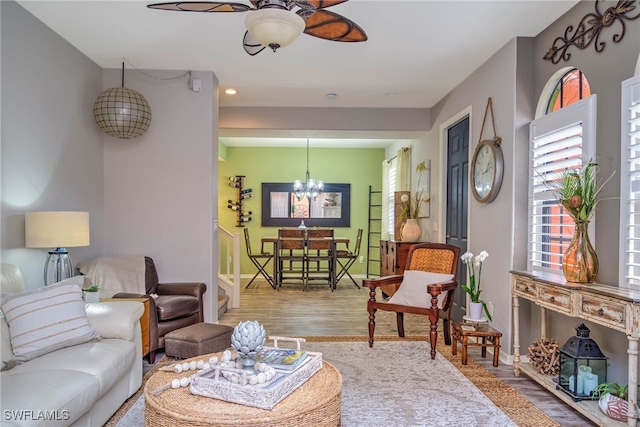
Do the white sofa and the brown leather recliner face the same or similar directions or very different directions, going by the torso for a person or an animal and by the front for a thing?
same or similar directions

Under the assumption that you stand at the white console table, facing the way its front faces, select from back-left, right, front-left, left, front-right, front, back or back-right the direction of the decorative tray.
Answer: front

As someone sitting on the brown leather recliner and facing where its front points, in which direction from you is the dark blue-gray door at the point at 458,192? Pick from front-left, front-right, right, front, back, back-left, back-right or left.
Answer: front-left

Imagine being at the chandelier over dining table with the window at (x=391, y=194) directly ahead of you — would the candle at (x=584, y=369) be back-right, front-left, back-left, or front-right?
front-right

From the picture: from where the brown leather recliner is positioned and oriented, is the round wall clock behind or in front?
in front

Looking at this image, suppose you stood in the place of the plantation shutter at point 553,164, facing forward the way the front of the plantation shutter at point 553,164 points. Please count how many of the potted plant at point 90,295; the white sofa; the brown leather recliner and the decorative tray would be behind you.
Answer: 0

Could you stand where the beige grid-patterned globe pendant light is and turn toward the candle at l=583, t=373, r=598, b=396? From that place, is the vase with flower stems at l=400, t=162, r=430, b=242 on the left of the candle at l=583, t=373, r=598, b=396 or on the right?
left

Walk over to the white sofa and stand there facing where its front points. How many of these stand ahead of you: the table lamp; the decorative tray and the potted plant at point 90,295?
1

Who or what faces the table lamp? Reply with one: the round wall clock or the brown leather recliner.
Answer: the round wall clock

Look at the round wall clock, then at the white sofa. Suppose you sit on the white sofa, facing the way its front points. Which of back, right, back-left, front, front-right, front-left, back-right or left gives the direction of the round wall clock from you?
front-left

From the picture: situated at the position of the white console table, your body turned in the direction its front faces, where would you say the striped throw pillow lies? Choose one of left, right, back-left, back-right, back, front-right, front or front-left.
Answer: front

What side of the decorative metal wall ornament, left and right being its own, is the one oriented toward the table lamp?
front

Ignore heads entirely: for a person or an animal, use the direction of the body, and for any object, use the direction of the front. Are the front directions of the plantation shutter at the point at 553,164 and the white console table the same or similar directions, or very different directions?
same or similar directions

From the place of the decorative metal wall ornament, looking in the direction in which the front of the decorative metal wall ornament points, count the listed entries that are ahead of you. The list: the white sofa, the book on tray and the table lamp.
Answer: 3

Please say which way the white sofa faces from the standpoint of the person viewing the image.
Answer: facing the viewer and to the right of the viewer

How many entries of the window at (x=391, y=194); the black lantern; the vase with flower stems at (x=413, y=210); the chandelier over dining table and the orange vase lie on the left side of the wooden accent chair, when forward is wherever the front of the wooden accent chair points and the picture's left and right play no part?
2

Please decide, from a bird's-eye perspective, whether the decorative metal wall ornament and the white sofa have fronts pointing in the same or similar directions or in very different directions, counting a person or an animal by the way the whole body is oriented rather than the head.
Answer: very different directions

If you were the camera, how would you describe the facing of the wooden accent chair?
facing the viewer and to the left of the viewer

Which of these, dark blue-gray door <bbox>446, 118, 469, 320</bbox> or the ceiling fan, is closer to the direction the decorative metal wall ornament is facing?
the ceiling fan

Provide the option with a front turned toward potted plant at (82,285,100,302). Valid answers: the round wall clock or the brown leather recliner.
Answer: the round wall clock

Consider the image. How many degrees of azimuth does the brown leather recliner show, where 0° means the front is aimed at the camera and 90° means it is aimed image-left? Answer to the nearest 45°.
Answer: approximately 315°

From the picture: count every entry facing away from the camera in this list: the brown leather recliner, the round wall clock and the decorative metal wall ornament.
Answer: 0
